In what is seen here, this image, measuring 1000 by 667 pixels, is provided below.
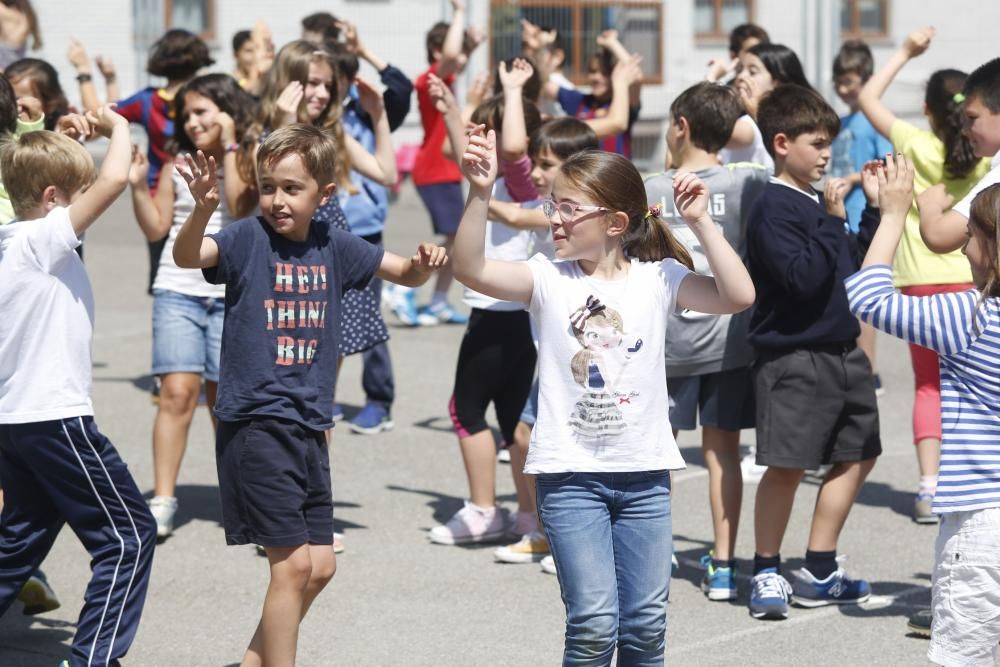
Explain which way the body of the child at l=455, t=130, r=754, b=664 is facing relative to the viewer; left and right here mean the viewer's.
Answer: facing the viewer

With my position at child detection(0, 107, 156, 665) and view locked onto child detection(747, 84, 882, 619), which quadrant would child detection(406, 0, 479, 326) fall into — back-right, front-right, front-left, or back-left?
front-left

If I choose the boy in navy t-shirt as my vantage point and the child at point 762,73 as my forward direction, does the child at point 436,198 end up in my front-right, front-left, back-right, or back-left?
front-left

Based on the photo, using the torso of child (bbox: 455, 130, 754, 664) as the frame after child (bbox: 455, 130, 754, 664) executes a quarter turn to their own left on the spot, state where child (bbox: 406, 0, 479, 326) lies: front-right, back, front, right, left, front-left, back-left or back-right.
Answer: left

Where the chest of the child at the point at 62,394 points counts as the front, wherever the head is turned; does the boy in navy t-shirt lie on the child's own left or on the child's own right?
on the child's own right

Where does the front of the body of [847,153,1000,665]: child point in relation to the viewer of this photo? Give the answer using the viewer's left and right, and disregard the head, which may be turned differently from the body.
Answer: facing away from the viewer and to the left of the viewer

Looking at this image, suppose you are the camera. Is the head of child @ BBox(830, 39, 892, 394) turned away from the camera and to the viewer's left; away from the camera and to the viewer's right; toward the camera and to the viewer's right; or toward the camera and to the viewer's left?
toward the camera and to the viewer's left

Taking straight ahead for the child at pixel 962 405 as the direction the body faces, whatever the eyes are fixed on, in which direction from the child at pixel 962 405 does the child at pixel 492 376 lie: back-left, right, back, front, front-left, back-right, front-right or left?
front

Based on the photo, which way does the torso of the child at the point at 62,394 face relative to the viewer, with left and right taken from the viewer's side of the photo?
facing away from the viewer and to the right of the viewer

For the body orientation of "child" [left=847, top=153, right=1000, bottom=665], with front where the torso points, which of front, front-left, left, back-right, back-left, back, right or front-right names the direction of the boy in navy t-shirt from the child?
front-left

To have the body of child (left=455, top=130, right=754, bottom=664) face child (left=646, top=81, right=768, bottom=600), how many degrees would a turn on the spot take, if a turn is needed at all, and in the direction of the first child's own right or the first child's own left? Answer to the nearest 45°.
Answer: approximately 180°

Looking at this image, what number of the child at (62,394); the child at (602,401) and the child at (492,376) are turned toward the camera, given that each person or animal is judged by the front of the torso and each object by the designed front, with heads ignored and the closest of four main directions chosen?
1

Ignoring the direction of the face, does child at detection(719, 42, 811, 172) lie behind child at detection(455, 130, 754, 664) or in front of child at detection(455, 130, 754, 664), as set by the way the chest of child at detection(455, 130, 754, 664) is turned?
behind

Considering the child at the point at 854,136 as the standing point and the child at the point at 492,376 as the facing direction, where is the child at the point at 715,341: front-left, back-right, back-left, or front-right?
front-left

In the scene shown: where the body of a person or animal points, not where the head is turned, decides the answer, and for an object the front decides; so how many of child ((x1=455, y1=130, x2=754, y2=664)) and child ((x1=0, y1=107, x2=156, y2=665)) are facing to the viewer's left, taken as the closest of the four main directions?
0

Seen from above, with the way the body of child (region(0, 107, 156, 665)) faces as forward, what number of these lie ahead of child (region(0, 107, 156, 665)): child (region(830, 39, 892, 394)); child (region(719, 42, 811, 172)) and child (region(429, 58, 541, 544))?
3
